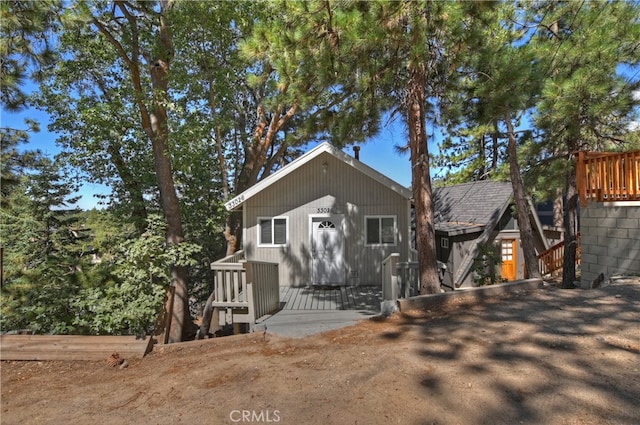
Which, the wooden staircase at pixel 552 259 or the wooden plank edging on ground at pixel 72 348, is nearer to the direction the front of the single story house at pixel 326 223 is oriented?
the wooden plank edging on ground

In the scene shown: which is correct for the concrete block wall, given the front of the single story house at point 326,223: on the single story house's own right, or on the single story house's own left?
on the single story house's own left

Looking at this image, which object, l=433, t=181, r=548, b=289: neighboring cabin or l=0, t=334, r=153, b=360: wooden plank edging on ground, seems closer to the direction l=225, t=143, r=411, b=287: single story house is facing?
the wooden plank edging on ground

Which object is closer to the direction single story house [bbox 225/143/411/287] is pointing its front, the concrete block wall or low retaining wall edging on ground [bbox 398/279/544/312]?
the low retaining wall edging on ground

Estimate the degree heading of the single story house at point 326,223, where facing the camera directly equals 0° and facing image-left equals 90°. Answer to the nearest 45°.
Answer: approximately 0°

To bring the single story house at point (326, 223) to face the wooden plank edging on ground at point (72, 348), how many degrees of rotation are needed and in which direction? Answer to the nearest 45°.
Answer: approximately 45° to its right

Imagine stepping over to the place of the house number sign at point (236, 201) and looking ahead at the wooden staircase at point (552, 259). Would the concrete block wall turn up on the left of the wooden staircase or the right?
right

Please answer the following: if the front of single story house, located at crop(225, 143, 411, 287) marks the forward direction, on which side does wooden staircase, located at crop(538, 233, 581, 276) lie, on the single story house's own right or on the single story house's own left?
on the single story house's own left

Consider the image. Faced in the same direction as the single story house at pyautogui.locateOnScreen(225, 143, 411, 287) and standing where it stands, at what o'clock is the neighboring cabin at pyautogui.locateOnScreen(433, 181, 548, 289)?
The neighboring cabin is roughly at 8 o'clock from the single story house.

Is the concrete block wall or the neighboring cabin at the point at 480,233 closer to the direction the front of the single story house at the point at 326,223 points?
the concrete block wall
